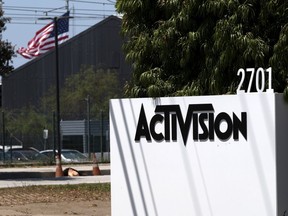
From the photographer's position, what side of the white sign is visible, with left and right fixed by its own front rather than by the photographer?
front

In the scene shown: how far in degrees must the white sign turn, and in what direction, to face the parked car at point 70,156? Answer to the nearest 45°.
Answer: approximately 180°
